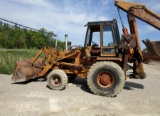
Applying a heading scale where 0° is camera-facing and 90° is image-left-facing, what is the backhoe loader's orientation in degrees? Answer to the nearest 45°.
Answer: approximately 90°
